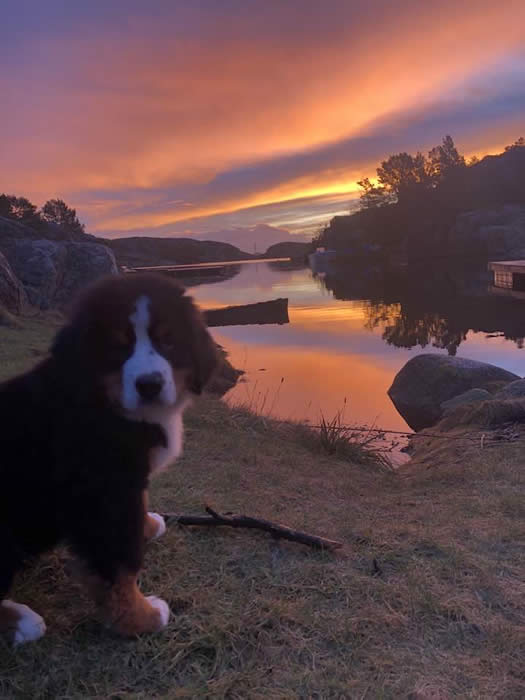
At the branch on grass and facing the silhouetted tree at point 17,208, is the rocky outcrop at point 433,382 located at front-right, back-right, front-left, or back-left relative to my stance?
front-right

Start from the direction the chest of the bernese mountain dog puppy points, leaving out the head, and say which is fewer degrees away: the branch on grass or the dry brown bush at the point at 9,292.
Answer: the branch on grass

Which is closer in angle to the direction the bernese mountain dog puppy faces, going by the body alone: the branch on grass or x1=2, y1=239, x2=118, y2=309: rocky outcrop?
the branch on grass

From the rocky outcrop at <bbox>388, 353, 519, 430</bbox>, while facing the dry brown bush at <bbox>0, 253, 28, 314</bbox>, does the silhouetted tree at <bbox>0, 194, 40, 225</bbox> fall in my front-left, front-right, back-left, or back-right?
front-right

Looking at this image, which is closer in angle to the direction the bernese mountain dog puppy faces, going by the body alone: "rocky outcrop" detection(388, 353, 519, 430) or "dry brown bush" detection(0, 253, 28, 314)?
the rocky outcrop
